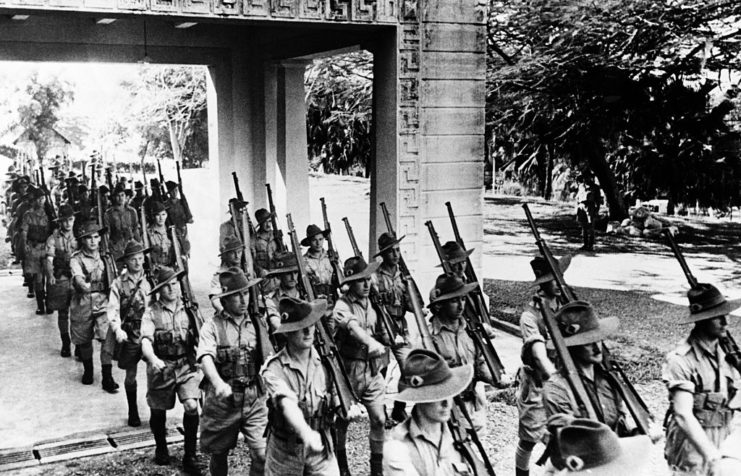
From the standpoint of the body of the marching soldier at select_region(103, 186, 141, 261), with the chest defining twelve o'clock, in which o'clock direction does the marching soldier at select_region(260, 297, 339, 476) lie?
the marching soldier at select_region(260, 297, 339, 476) is roughly at 12 o'clock from the marching soldier at select_region(103, 186, 141, 261).

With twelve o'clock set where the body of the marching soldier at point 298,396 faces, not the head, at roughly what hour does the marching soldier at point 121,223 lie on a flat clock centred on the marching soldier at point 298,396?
the marching soldier at point 121,223 is roughly at 7 o'clock from the marching soldier at point 298,396.

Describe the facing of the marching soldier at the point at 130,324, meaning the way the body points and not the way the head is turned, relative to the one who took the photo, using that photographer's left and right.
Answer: facing the viewer and to the right of the viewer

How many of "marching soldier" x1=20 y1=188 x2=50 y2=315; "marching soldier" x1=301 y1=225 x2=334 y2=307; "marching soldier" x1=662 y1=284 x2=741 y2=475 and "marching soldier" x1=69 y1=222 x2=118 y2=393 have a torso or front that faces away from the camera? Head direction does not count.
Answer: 0

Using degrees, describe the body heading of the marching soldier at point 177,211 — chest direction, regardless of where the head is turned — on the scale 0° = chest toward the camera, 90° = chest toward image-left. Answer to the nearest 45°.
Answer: approximately 315°

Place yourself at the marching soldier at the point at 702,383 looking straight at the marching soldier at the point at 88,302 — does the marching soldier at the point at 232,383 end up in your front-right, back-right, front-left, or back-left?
front-left

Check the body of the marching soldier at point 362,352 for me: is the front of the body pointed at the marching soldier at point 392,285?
no

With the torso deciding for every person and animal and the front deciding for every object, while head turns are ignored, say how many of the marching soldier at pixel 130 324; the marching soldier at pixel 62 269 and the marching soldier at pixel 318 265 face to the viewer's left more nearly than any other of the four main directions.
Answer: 0

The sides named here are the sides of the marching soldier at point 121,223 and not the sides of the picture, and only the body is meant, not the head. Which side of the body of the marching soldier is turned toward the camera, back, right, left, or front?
front

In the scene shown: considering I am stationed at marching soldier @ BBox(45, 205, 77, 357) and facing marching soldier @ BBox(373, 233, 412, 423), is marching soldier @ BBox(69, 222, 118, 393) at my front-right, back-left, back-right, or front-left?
front-right

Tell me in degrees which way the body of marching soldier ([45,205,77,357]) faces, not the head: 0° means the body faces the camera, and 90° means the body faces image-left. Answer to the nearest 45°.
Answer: approximately 315°

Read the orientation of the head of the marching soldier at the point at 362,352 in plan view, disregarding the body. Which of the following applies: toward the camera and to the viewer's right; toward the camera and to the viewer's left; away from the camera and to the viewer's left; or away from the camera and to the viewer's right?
toward the camera and to the viewer's right

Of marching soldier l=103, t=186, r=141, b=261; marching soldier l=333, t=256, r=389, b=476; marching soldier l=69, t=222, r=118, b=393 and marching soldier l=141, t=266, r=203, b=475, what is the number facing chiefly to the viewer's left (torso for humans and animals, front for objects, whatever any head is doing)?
0

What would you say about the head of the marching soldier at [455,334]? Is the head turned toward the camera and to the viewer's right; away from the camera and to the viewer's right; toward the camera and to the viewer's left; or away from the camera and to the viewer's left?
toward the camera and to the viewer's right
